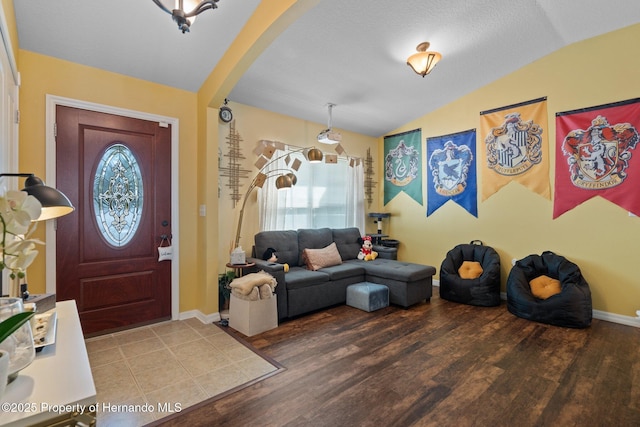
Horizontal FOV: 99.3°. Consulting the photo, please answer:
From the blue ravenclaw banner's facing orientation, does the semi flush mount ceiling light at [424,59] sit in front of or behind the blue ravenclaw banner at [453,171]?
in front

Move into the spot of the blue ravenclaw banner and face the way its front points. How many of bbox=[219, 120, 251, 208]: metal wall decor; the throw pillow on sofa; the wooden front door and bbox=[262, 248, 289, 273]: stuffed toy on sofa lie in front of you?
4

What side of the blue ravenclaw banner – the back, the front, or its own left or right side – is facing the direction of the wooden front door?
front

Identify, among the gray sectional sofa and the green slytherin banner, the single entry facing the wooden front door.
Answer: the green slytherin banner

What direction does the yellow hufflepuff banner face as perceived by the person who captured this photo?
facing the viewer and to the left of the viewer

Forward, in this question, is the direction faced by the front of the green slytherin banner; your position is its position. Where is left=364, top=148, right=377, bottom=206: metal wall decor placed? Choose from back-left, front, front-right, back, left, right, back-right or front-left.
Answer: front-right

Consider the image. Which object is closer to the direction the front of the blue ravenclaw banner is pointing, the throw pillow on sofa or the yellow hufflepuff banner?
the throw pillow on sofa

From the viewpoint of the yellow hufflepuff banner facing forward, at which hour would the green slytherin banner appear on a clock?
The green slytherin banner is roughly at 2 o'clock from the yellow hufflepuff banner.

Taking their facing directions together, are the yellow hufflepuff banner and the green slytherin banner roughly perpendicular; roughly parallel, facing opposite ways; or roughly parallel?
roughly parallel

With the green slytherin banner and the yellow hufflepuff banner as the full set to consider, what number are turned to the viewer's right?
0

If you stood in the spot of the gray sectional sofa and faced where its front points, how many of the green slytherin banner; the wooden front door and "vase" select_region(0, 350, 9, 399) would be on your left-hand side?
1

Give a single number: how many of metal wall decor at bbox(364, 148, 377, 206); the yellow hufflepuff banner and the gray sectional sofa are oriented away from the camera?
0

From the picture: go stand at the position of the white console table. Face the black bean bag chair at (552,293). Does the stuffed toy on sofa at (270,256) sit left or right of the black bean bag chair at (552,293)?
left

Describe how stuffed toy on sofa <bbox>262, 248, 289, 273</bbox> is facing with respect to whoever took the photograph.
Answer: facing the viewer and to the right of the viewer

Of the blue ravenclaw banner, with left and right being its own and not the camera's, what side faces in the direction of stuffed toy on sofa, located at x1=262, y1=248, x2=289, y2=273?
front

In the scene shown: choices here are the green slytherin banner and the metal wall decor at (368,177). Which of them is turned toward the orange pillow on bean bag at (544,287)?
the metal wall decor
